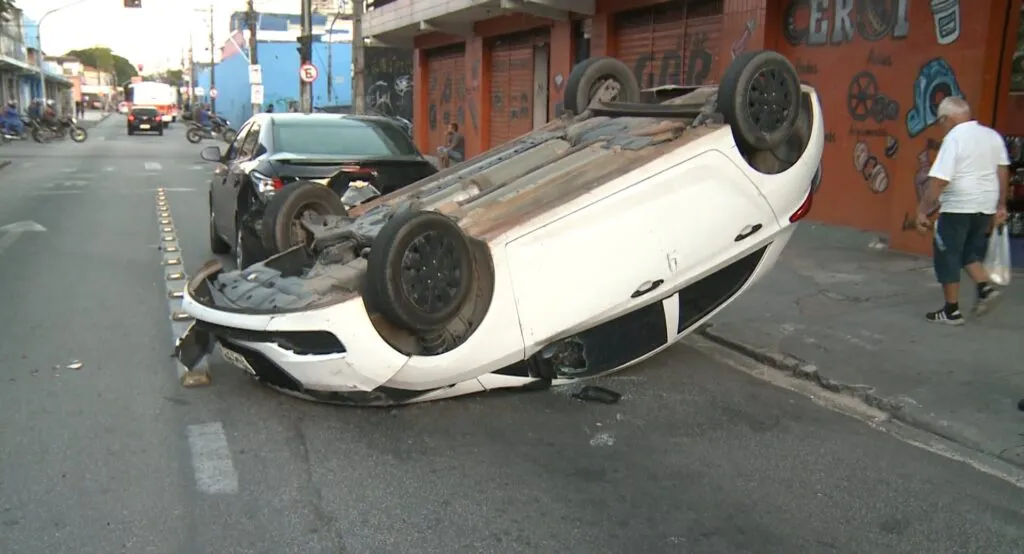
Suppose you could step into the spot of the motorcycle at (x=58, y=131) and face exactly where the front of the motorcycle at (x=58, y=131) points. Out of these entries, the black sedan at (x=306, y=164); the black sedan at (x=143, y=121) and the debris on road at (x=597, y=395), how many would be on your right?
2

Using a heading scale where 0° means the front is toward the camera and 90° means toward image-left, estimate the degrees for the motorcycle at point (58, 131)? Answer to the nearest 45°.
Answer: approximately 270°

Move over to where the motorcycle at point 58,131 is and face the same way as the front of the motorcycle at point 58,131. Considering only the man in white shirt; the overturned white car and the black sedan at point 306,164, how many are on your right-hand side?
3

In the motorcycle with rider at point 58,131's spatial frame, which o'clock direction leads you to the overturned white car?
The overturned white car is roughly at 3 o'clock from the motorcycle with rider.

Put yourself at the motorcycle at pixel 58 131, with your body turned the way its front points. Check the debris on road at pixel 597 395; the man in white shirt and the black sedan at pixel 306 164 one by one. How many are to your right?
3

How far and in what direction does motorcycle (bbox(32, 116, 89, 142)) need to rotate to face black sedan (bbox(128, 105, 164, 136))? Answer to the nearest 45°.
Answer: approximately 45° to its left

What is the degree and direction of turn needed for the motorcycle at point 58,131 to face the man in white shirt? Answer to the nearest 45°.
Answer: approximately 90° to its right

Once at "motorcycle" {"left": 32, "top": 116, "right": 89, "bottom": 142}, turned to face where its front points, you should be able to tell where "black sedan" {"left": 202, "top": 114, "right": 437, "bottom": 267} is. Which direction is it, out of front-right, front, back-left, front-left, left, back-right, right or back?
right

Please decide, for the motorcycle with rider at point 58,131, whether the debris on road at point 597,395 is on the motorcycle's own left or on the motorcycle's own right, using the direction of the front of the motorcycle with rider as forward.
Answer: on the motorcycle's own right

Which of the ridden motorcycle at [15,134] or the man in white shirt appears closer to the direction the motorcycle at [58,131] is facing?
the man in white shirt
